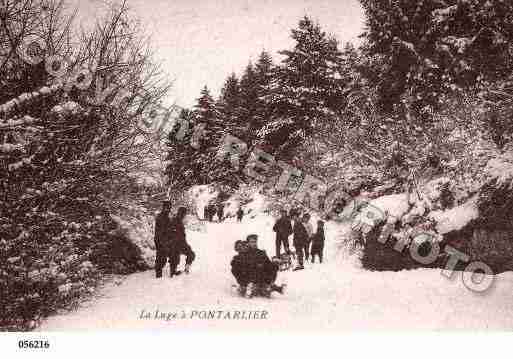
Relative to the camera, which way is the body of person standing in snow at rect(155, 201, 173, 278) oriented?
to the viewer's right

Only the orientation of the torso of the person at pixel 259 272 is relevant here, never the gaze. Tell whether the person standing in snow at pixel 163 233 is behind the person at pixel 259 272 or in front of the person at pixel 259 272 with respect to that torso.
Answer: behind

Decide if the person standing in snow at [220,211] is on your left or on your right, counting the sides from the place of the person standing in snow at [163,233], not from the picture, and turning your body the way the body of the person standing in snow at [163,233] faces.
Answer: on your left

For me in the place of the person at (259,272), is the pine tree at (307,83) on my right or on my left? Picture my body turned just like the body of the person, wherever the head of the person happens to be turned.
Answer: on my left

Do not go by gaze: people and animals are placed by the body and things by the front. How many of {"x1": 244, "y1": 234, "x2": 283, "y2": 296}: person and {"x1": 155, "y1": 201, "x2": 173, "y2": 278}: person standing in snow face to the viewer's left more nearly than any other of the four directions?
0

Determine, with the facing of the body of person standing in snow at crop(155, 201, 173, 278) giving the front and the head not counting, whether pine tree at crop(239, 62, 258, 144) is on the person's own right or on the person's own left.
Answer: on the person's own left

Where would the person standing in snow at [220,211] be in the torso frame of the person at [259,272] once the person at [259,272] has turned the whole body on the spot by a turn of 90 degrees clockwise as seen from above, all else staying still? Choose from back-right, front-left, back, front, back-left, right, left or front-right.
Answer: back-right
